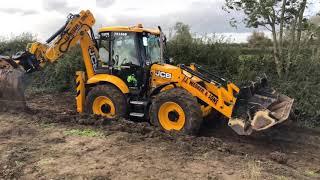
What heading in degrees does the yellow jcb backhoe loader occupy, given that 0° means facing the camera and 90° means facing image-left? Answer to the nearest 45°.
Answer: approximately 315°
